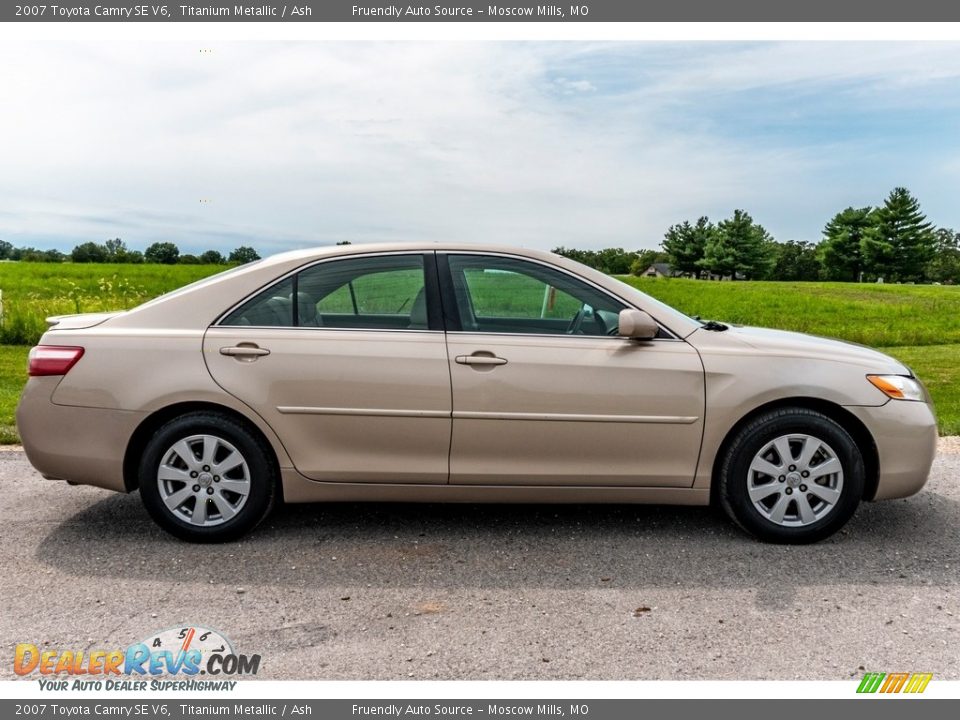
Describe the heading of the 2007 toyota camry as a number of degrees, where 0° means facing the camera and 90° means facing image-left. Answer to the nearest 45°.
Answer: approximately 270°
